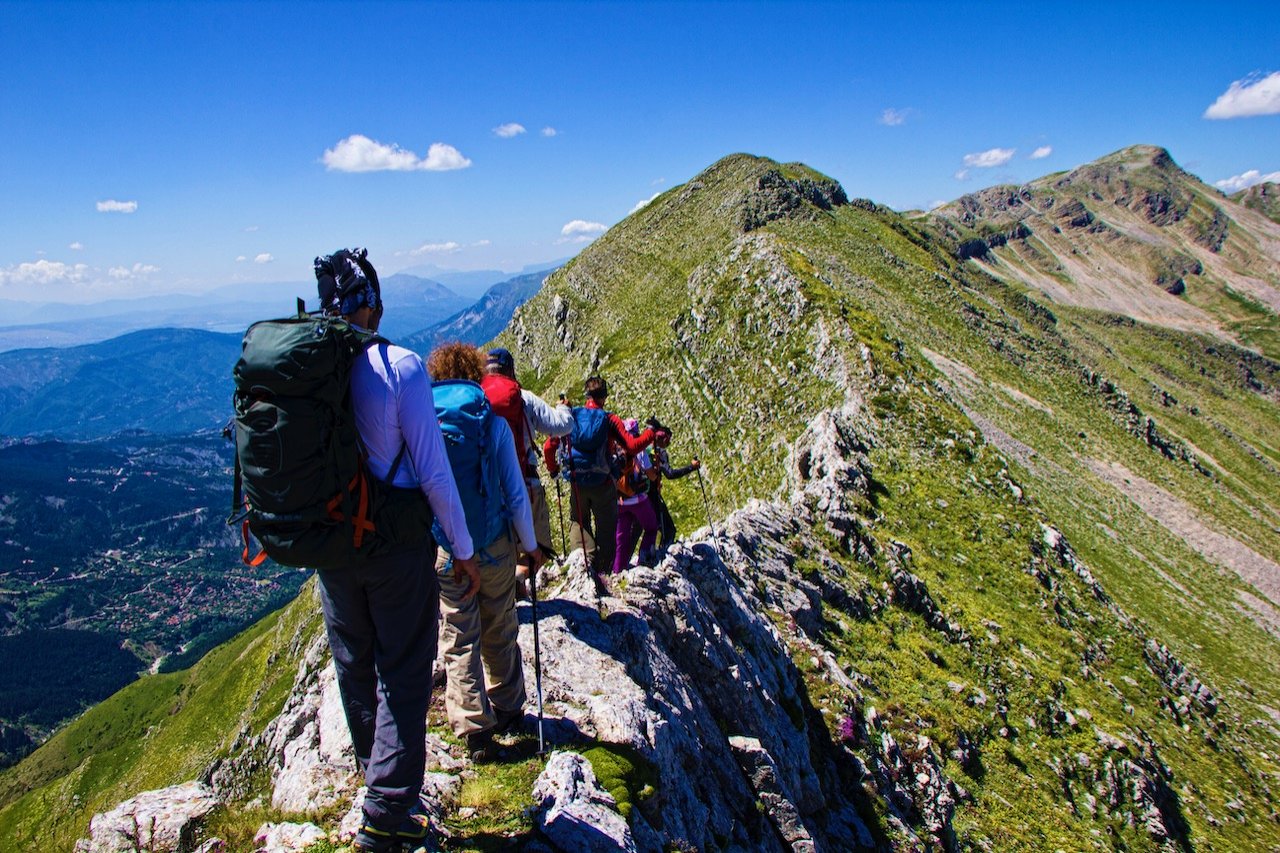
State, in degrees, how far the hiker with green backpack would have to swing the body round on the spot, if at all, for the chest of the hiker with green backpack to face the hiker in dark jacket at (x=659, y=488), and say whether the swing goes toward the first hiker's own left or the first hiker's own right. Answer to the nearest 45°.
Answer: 0° — they already face them

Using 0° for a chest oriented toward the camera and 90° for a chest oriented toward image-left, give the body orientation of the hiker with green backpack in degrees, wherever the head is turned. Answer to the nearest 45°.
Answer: approximately 225°

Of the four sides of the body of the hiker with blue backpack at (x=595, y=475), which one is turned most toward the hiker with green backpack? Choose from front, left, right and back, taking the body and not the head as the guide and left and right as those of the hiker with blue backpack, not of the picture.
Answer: back

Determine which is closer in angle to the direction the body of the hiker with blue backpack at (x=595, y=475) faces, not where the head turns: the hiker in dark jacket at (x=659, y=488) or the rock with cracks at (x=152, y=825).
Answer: the hiker in dark jacket

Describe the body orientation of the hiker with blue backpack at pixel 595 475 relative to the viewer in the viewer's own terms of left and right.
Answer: facing away from the viewer

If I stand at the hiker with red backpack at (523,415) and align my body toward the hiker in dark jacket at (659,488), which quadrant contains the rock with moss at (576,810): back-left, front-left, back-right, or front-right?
back-right

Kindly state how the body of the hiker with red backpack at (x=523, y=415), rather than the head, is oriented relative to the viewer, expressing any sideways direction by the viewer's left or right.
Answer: facing away from the viewer and to the right of the viewer
